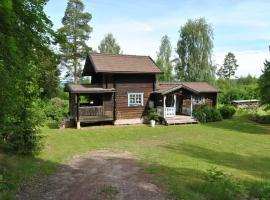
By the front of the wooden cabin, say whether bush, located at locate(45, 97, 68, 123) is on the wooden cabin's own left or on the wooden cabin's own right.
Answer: on the wooden cabin's own right

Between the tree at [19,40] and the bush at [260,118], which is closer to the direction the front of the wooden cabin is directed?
the tree

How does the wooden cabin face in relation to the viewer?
toward the camera

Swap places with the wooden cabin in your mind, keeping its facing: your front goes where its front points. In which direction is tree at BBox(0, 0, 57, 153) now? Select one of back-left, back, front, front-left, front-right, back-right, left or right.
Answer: front

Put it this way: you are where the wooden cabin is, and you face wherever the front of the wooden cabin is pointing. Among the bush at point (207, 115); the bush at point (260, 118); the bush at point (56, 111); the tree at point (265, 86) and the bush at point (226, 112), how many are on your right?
1

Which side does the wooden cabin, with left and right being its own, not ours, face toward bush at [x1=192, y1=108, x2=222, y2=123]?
left

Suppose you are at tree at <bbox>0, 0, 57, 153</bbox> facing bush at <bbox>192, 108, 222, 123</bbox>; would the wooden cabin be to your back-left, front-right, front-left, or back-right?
front-left

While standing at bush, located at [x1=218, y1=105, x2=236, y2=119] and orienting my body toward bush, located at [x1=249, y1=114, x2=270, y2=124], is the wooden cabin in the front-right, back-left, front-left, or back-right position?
back-right

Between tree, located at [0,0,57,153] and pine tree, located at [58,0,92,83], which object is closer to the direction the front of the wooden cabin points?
the tree

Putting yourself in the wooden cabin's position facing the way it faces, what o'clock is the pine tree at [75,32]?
The pine tree is roughly at 5 o'clock from the wooden cabin.

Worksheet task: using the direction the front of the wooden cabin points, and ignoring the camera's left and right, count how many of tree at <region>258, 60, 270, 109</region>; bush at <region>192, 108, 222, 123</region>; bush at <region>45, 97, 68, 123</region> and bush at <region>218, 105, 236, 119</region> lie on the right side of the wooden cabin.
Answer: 1

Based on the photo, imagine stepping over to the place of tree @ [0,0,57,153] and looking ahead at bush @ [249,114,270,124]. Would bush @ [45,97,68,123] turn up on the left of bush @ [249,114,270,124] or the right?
left

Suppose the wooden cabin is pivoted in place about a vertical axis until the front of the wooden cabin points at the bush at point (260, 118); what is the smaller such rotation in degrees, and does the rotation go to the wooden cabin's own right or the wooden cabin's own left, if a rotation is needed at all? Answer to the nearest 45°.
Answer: approximately 90° to the wooden cabin's own left
